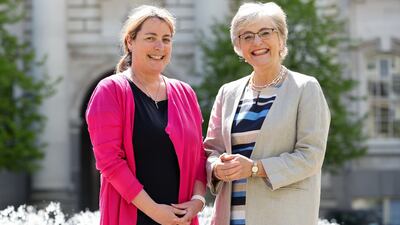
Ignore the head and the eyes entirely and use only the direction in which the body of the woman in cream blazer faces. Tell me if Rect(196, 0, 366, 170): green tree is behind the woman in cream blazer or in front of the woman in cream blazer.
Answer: behind

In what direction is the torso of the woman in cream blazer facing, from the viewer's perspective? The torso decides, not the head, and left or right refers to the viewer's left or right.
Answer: facing the viewer and to the left of the viewer

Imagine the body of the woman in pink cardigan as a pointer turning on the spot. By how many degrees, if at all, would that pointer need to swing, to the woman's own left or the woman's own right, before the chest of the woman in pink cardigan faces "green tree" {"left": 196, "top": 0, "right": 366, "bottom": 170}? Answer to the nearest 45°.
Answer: approximately 135° to the woman's own left

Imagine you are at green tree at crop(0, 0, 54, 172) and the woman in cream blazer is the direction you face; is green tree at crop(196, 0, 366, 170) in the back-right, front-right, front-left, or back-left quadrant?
front-left

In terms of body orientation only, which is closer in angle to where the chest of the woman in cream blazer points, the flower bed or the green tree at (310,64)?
the flower bed

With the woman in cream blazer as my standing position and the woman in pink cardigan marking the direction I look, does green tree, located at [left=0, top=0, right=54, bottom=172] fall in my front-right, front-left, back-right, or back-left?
front-right

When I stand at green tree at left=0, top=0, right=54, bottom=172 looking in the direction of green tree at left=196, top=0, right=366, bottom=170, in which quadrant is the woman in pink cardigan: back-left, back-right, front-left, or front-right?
front-right

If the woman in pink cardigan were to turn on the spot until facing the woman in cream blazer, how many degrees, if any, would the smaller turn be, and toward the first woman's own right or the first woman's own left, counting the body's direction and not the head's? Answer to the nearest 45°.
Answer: approximately 45° to the first woman's own left

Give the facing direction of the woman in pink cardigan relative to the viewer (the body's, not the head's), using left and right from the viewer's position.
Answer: facing the viewer and to the right of the viewer

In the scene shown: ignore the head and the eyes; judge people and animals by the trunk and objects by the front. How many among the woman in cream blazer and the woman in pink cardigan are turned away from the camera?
0

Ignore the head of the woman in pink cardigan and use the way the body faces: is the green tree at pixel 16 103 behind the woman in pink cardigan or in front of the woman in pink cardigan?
behind
